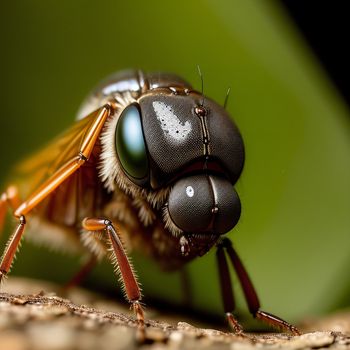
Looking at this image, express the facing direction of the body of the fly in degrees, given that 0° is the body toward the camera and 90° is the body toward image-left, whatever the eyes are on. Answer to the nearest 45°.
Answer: approximately 315°
